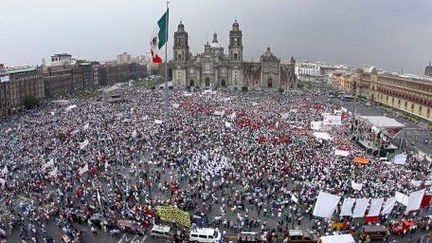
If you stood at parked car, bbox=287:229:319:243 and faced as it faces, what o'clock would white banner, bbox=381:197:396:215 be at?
The white banner is roughly at 11 o'clock from the parked car.

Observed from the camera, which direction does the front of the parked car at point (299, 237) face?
facing to the right of the viewer

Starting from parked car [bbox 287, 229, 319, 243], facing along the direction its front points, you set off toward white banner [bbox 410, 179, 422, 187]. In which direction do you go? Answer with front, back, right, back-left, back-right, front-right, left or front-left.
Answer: front-left

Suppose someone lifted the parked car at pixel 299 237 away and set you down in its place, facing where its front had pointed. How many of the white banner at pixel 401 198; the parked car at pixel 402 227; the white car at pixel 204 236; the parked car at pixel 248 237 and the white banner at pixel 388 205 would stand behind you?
2

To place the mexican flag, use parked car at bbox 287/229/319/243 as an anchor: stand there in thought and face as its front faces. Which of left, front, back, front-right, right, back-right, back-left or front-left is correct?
back-left

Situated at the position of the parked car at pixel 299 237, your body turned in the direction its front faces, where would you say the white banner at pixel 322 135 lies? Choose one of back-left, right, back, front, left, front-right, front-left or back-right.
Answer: left

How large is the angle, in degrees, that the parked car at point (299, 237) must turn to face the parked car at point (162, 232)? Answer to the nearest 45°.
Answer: approximately 180°

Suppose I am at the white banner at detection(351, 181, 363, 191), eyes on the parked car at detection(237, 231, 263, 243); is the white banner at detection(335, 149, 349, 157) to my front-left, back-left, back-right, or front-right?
back-right

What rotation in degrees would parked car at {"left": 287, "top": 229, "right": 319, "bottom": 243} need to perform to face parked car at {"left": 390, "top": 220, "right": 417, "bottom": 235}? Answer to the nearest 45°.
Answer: approximately 45° to its left

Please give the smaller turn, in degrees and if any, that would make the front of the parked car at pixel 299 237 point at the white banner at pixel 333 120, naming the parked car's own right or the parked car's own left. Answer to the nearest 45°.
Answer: approximately 90° to the parked car's own left

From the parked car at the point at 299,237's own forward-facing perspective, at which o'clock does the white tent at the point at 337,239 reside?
The white tent is roughly at 1 o'clock from the parked car.

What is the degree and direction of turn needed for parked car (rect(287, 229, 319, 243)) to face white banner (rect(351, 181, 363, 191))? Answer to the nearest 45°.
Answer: approximately 45° to its left

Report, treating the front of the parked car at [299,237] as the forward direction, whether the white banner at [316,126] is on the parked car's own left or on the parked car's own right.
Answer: on the parked car's own left

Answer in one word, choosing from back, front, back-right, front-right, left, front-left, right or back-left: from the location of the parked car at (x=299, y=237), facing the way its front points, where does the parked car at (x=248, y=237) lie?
back

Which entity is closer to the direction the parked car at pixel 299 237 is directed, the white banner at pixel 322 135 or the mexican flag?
the white banner

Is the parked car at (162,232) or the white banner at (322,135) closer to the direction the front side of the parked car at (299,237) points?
the white banner

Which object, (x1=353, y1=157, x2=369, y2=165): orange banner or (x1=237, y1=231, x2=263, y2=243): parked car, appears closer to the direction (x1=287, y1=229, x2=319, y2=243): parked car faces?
the orange banner

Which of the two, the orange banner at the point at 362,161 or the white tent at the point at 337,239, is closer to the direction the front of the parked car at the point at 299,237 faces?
the white tent
